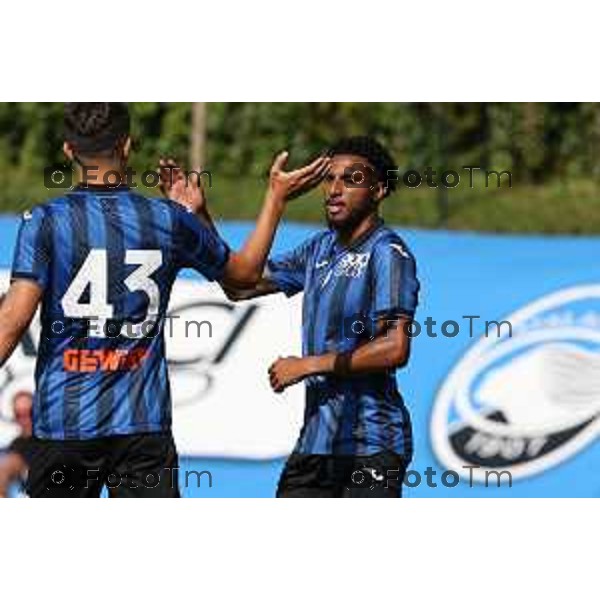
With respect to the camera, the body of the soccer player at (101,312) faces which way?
away from the camera
